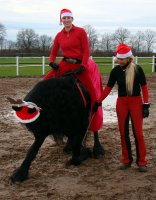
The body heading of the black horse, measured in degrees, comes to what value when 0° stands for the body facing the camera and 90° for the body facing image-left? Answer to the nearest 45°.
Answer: approximately 45°

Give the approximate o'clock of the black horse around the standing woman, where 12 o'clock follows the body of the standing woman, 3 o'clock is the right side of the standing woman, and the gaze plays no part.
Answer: The black horse is roughly at 2 o'clock from the standing woman.

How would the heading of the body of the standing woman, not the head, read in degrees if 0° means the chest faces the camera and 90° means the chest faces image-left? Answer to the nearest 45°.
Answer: approximately 0°

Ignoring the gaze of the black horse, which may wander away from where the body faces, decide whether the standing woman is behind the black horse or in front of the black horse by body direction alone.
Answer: behind

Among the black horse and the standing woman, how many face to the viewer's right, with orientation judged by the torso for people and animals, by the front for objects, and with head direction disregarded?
0
